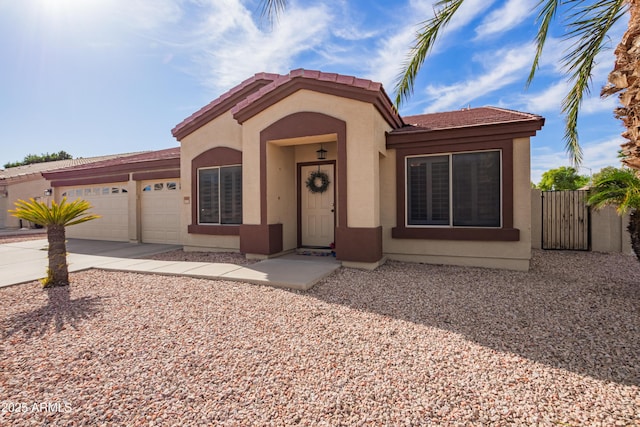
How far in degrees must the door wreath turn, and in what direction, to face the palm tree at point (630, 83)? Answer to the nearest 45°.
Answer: approximately 45° to its left

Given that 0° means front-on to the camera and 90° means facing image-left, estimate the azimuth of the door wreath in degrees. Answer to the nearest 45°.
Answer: approximately 0°

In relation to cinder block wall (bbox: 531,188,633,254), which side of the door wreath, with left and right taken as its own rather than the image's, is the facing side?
left

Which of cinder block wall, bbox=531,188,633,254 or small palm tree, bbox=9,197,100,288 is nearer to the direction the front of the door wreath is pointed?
the small palm tree
